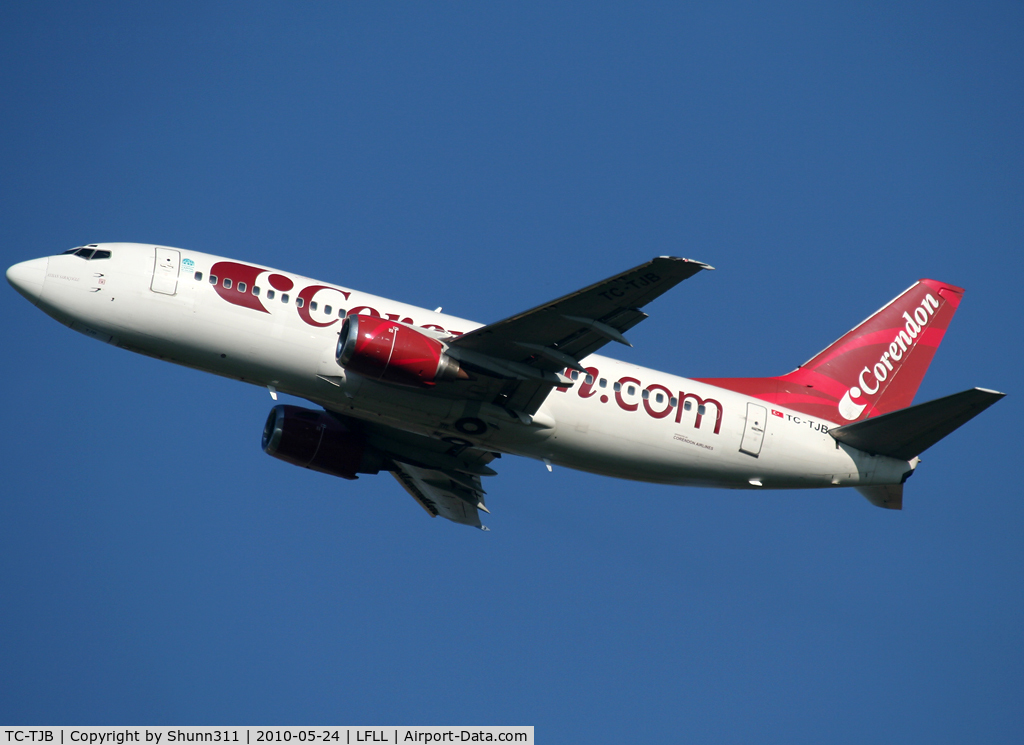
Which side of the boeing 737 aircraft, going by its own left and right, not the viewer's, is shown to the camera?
left
